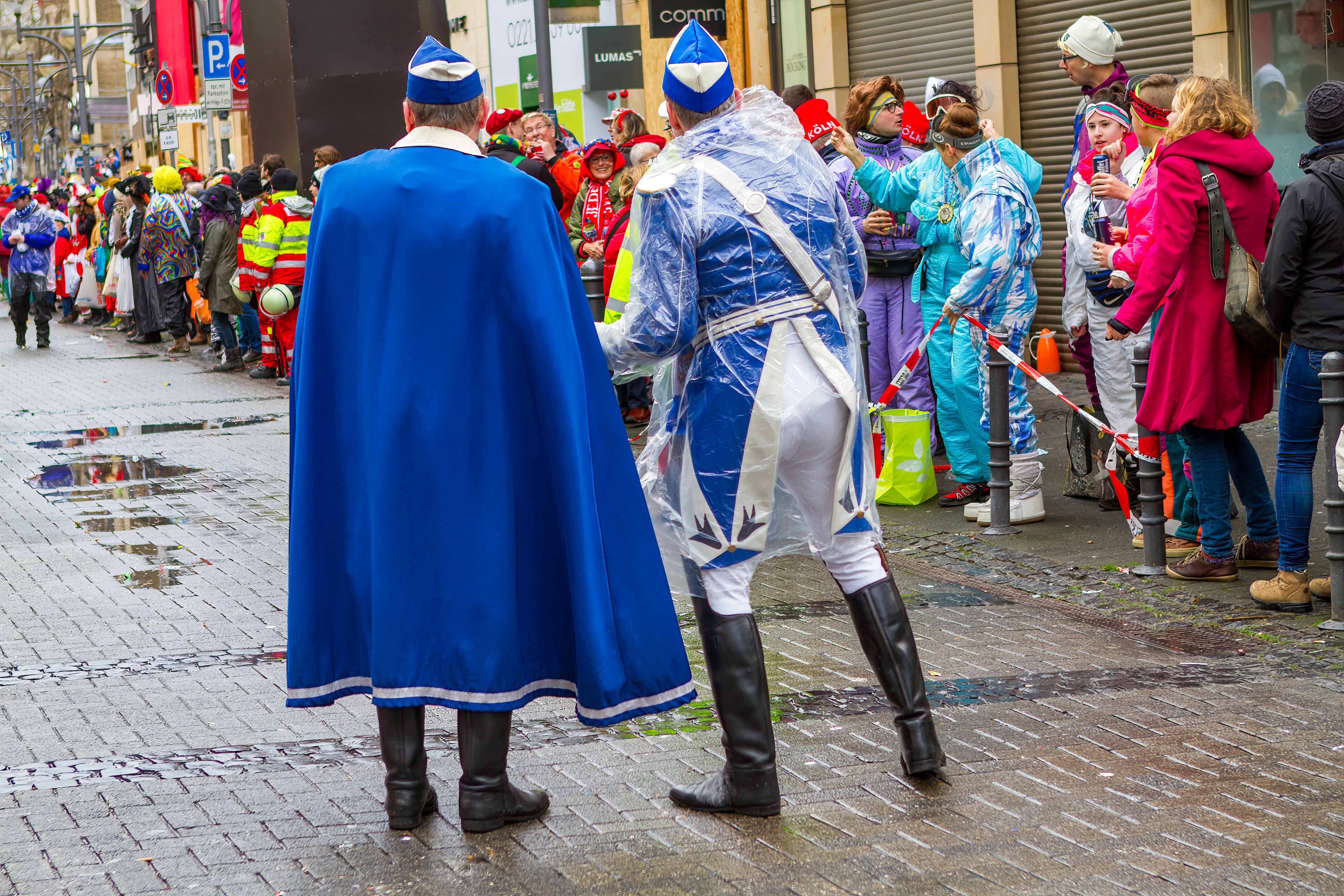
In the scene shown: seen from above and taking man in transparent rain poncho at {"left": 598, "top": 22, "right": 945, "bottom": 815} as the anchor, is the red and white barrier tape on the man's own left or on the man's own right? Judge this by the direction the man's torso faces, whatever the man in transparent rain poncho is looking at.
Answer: on the man's own right

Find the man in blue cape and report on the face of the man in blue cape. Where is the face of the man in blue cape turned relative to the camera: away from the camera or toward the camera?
away from the camera

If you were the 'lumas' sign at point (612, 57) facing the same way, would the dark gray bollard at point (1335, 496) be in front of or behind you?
in front

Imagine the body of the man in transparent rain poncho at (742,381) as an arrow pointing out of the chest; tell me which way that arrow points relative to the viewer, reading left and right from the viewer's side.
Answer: facing away from the viewer and to the left of the viewer

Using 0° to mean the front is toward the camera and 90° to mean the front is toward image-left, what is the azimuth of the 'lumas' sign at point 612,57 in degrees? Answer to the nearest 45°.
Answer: approximately 0°

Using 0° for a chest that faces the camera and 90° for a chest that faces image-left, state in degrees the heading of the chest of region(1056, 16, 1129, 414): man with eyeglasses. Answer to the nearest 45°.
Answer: approximately 90°
